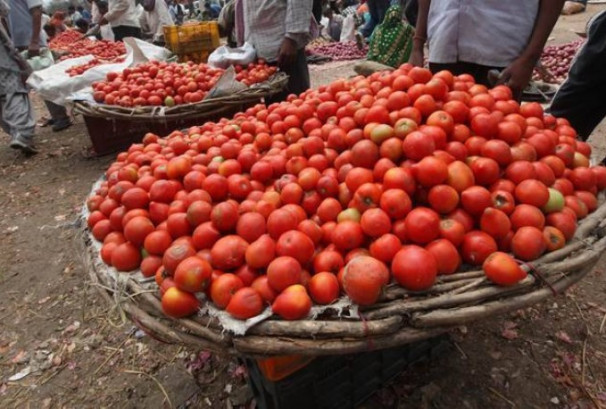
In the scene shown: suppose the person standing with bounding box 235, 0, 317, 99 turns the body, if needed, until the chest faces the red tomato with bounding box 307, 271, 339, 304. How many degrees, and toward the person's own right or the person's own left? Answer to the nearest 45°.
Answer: approximately 45° to the person's own left

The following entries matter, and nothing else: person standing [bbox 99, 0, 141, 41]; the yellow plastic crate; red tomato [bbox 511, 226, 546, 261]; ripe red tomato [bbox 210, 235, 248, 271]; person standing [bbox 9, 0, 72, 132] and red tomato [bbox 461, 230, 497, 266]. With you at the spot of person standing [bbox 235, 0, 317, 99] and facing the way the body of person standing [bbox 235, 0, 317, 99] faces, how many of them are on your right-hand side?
3

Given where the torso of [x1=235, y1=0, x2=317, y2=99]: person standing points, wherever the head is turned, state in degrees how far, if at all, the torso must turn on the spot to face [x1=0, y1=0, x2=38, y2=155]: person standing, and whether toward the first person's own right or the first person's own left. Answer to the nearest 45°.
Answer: approximately 45° to the first person's own right

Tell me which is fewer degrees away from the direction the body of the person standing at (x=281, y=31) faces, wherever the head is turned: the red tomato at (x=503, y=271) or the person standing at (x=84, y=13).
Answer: the red tomato

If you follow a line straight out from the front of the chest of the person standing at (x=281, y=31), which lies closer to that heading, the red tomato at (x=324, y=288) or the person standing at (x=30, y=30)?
the red tomato

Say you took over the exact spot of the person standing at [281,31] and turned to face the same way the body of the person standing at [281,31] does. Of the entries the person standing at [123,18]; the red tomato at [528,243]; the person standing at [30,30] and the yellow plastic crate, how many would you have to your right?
3

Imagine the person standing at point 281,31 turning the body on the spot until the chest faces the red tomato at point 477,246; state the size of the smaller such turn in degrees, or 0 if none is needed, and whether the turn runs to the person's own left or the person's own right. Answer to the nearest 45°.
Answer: approximately 45° to the person's own left

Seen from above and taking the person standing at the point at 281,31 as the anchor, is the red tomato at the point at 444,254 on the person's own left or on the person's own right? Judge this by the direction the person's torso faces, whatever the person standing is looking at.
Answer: on the person's own left

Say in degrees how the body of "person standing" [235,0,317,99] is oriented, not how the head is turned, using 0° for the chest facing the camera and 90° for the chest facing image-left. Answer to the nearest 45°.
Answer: approximately 45°

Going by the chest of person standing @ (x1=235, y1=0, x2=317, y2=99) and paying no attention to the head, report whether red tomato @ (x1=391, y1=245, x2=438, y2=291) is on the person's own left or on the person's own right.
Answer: on the person's own left

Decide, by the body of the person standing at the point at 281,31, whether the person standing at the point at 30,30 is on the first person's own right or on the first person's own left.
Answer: on the first person's own right
